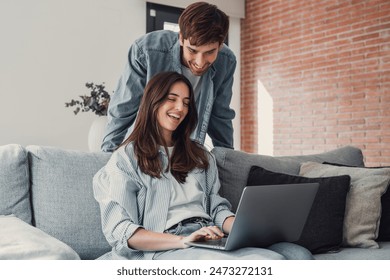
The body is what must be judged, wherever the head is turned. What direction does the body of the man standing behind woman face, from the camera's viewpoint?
toward the camera

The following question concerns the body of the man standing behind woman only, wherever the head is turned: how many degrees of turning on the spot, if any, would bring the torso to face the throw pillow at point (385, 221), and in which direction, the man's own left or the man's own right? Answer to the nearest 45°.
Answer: approximately 90° to the man's own left

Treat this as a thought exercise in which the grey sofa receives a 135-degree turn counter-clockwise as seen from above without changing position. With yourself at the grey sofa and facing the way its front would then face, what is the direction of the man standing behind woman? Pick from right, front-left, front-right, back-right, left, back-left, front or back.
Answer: front

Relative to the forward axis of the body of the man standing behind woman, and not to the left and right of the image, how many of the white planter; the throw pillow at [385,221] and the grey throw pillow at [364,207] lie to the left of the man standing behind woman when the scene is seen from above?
2

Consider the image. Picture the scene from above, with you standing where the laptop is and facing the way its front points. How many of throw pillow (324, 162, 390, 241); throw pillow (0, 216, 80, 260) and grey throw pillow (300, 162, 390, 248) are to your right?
2

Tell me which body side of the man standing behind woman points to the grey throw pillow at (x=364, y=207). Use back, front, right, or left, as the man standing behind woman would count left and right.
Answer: left

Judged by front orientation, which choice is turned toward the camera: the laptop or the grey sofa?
the grey sofa

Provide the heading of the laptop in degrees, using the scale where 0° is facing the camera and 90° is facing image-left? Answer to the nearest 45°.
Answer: approximately 135°

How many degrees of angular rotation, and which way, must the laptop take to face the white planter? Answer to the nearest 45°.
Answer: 0° — it already faces it

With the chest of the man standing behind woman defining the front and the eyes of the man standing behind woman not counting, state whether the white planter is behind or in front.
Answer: behind

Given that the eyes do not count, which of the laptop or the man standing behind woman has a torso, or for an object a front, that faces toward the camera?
the man standing behind woman

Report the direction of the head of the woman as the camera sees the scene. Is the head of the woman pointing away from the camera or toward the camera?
toward the camera

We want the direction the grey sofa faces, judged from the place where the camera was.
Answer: facing the viewer
